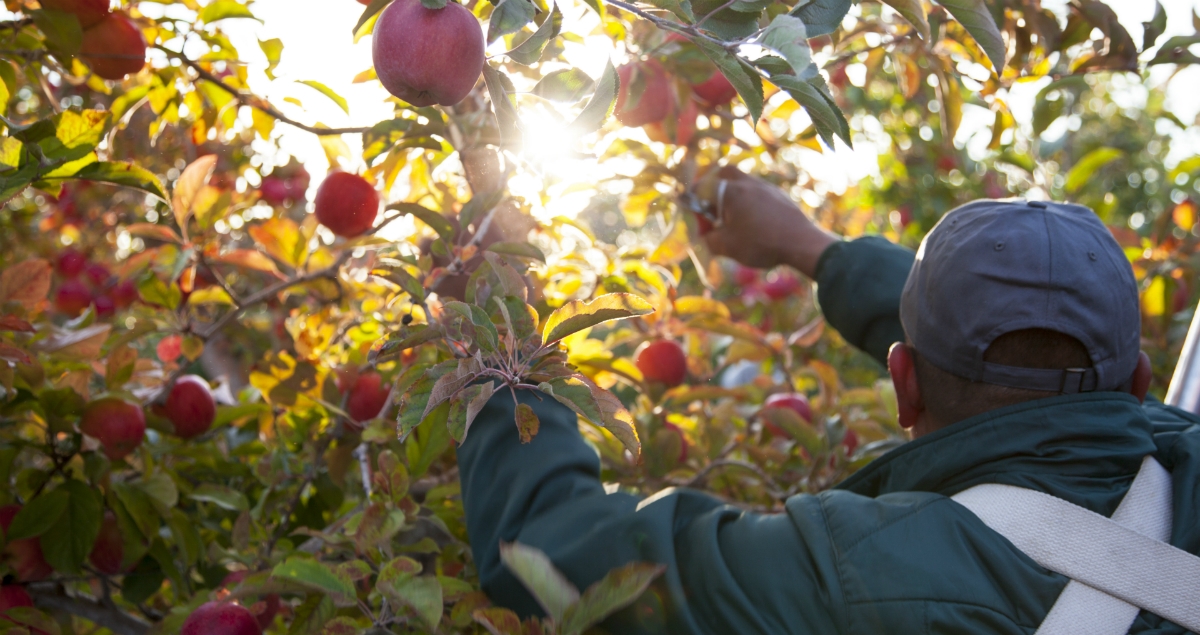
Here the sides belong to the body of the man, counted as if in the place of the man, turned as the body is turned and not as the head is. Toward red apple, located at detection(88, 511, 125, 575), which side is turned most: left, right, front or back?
left

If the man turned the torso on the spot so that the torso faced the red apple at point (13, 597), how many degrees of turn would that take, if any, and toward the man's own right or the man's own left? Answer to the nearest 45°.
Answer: approximately 90° to the man's own left

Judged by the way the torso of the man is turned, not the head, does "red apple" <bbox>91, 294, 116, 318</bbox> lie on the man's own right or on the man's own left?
on the man's own left

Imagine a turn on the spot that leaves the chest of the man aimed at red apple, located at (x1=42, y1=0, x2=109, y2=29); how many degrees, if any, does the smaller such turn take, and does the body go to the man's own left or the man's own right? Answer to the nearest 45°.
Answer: approximately 90° to the man's own left

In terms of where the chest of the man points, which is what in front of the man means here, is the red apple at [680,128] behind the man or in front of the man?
in front

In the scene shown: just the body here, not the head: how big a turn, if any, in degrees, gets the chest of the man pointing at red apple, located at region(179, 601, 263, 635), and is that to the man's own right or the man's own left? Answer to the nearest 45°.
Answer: approximately 90° to the man's own left

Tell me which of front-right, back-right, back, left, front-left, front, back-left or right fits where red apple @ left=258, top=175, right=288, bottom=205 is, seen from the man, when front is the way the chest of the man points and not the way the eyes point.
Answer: front-left

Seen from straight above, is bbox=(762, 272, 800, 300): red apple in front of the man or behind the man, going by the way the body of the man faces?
in front

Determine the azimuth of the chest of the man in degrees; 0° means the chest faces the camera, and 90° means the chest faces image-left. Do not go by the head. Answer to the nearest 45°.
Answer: approximately 180°

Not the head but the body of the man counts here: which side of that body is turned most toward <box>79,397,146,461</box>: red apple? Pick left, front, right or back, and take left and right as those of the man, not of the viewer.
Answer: left
